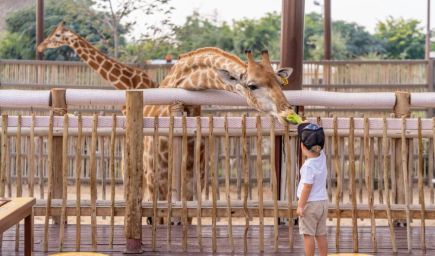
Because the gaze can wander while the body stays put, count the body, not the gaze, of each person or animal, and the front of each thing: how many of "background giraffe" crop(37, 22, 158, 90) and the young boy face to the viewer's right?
0

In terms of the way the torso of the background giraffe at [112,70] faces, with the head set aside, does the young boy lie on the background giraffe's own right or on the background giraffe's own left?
on the background giraffe's own left

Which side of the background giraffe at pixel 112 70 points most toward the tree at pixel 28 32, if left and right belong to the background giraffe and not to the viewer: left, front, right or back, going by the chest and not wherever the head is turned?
right

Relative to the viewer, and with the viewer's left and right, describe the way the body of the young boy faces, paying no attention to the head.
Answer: facing away from the viewer and to the left of the viewer

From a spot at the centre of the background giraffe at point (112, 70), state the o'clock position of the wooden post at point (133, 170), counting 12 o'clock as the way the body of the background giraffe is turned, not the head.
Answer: The wooden post is roughly at 9 o'clock from the background giraffe.

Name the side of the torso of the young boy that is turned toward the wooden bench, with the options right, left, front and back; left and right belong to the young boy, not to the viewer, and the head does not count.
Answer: left

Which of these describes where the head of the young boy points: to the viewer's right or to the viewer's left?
to the viewer's left

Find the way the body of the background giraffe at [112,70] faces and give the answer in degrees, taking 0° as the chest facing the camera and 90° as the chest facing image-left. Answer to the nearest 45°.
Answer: approximately 90°

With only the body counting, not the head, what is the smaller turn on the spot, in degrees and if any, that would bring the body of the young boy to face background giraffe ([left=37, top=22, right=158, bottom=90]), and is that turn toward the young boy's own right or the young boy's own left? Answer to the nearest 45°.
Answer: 0° — they already face it

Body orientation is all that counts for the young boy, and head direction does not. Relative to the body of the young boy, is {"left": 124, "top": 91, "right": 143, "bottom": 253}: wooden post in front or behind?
in front

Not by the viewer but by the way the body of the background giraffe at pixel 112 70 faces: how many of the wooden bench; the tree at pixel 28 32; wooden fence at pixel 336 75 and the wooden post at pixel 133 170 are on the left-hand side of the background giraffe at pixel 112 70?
2
